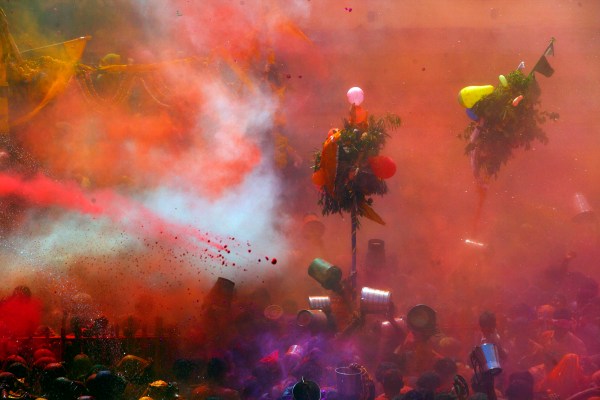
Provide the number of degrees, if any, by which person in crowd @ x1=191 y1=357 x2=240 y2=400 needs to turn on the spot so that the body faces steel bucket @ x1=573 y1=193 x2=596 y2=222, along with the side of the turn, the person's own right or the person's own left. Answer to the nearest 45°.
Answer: approximately 90° to the person's own right

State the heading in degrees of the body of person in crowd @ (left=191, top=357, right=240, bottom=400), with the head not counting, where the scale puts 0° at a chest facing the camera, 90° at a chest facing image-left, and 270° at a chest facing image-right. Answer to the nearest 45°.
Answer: approximately 180°

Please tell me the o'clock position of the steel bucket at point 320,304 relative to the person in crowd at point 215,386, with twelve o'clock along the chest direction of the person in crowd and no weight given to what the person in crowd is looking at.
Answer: The steel bucket is roughly at 2 o'clock from the person in crowd.

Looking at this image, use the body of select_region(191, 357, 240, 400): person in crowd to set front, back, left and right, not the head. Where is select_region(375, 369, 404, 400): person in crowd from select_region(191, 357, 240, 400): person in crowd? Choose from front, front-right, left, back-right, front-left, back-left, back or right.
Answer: right

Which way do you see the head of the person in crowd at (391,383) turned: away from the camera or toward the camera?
away from the camera
